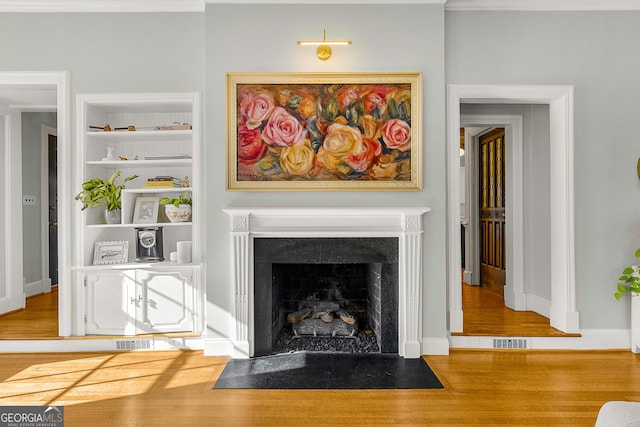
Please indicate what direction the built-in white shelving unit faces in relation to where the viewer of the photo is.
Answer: facing the viewer

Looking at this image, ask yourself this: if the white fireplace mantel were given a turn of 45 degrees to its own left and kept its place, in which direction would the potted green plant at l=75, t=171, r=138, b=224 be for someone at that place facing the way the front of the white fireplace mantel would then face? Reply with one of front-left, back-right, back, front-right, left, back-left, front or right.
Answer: back-right

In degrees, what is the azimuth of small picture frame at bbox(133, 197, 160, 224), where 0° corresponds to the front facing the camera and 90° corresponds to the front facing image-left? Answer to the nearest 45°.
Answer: approximately 0°

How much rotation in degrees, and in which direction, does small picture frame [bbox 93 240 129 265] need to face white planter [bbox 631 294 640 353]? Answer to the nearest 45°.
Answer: approximately 45° to its left

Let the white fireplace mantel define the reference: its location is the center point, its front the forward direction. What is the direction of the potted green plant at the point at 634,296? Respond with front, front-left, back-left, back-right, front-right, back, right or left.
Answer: left

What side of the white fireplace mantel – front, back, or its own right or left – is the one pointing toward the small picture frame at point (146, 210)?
right

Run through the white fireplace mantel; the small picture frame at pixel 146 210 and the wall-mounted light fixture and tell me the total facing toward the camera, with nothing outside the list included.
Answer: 3

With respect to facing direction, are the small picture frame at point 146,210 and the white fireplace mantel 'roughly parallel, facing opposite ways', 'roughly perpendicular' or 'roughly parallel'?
roughly parallel

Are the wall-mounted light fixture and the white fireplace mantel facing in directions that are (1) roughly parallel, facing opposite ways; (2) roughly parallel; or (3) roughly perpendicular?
roughly parallel

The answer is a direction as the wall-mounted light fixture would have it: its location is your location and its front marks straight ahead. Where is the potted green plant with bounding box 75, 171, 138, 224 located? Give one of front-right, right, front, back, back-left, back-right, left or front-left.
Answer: right

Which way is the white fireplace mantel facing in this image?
toward the camera

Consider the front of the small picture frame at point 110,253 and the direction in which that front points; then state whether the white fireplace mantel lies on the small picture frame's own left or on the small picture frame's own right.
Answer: on the small picture frame's own left

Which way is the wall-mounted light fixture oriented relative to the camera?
toward the camera
